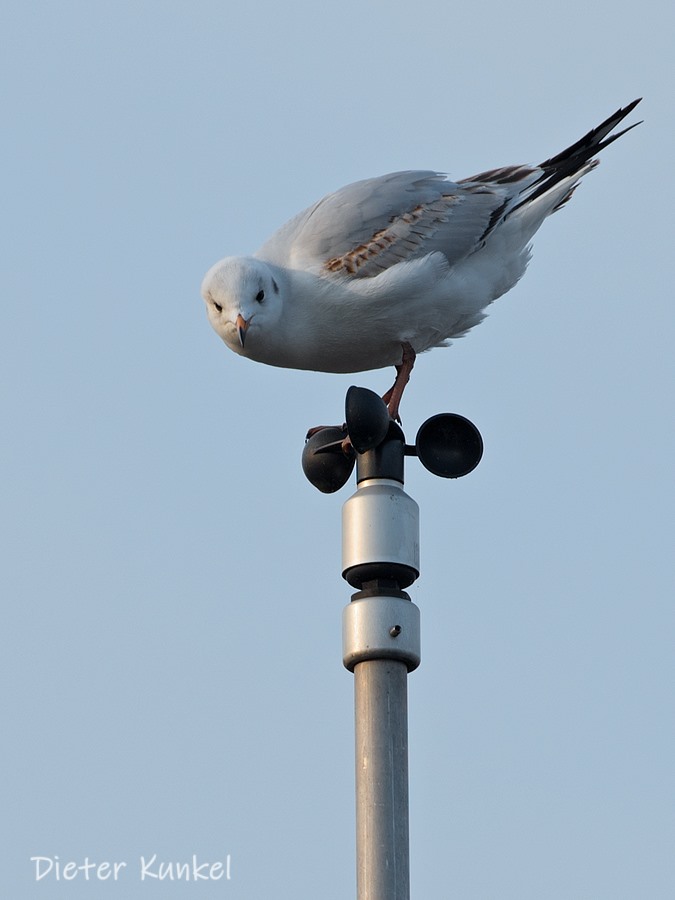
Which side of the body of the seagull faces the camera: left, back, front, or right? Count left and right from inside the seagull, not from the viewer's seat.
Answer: left
